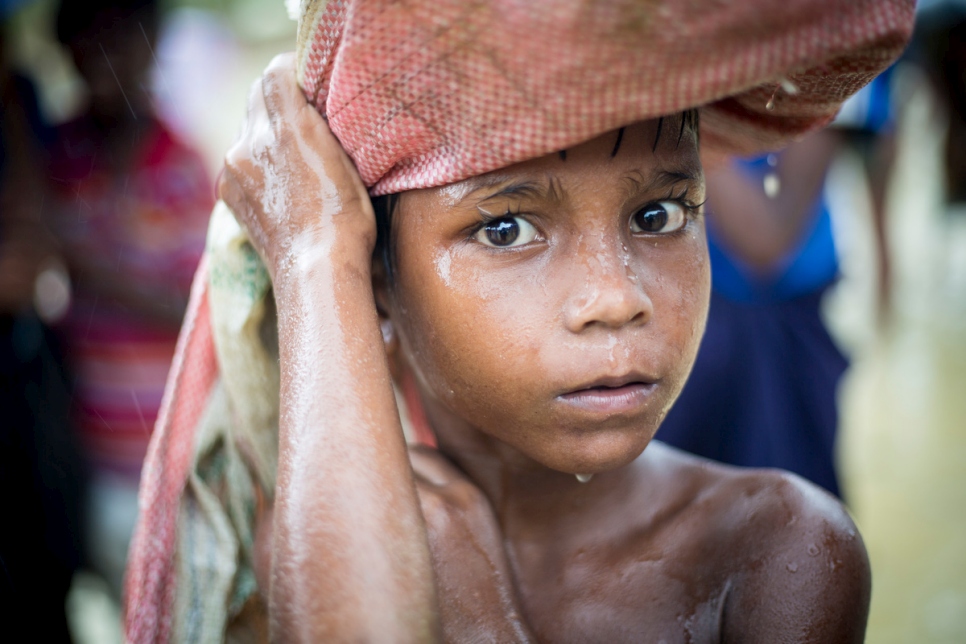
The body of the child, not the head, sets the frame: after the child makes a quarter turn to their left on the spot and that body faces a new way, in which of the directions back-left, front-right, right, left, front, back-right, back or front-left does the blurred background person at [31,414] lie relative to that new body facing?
back-left

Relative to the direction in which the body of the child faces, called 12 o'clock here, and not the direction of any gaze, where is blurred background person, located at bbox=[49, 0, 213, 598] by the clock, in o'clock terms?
The blurred background person is roughly at 5 o'clock from the child.

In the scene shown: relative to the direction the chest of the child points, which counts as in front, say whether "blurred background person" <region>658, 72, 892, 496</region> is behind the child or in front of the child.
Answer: behind

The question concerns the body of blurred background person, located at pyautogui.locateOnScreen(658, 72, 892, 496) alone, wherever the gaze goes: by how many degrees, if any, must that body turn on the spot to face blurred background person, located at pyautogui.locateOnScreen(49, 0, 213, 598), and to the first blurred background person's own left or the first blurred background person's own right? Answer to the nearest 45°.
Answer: approximately 90° to the first blurred background person's own right

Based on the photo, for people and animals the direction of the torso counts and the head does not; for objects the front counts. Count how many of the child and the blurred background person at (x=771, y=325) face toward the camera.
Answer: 2

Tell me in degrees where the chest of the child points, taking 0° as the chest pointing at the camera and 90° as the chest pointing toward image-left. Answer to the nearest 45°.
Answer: approximately 0°
